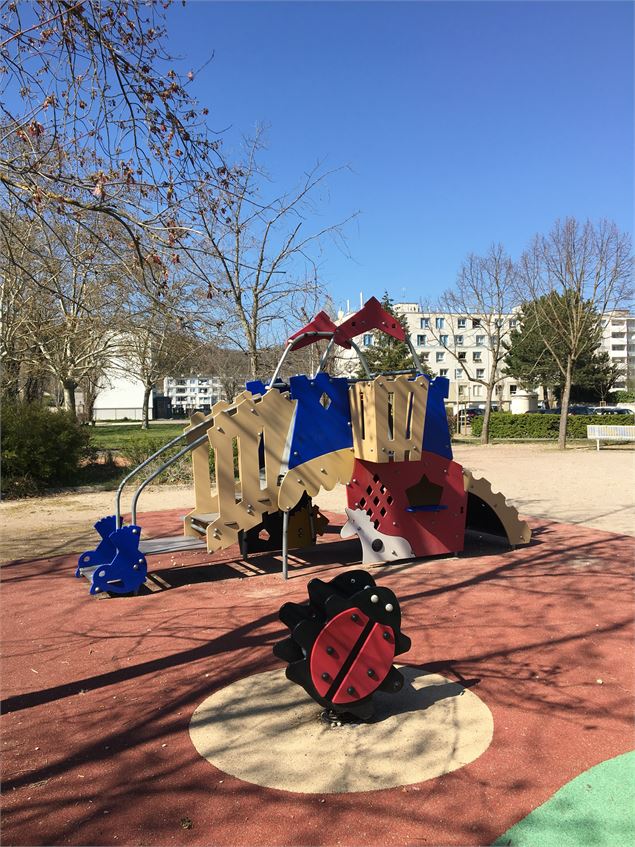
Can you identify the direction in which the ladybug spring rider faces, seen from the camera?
facing away from the viewer and to the right of the viewer

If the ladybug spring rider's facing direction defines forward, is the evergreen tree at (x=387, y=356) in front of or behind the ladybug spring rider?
in front

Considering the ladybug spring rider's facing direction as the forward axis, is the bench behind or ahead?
ahead
